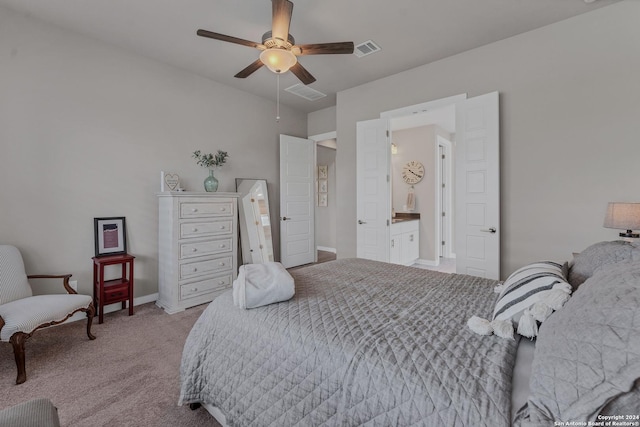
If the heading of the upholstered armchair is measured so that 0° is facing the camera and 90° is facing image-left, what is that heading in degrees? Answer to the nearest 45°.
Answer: approximately 315°

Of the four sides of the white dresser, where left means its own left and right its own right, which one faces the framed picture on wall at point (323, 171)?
left

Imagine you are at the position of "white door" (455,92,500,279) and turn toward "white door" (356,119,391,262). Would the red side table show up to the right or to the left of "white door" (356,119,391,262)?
left

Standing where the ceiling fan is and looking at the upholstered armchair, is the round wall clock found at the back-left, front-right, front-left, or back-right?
back-right

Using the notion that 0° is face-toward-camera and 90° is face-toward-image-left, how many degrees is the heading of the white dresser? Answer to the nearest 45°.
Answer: approximately 315°

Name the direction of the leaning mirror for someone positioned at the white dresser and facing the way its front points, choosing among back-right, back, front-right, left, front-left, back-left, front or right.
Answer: left

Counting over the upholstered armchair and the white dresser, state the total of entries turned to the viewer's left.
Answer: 0

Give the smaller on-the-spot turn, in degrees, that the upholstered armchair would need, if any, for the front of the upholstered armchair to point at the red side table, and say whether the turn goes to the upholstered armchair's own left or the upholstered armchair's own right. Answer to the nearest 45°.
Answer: approximately 90° to the upholstered armchair's own left

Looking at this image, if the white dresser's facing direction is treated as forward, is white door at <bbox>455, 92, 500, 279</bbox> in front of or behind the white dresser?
in front
